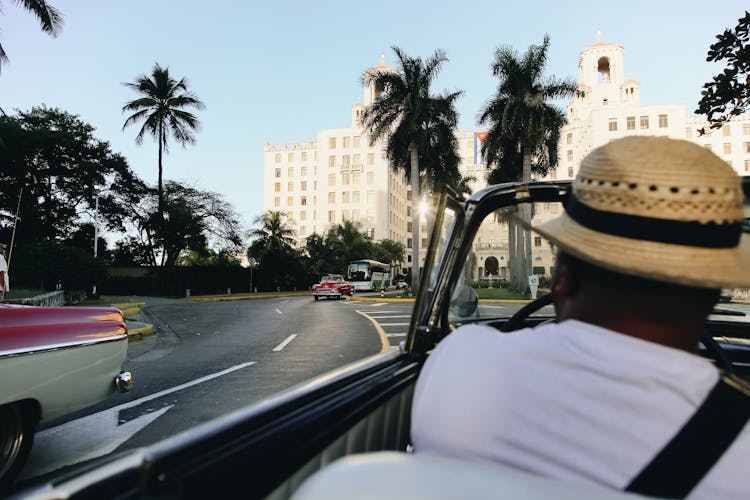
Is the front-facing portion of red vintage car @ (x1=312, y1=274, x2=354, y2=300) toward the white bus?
no

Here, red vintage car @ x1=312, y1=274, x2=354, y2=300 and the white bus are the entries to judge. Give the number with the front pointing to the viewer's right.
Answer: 0

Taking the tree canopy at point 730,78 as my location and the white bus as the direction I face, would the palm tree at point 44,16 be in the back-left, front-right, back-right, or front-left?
front-left

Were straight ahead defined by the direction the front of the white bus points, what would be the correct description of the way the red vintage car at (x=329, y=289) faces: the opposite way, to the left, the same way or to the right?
the same way

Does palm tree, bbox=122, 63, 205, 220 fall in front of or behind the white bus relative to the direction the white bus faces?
in front

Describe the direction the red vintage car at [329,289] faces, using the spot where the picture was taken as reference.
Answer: facing the viewer and to the left of the viewer

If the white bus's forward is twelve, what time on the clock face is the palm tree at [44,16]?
The palm tree is roughly at 11 o'clock from the white bus.

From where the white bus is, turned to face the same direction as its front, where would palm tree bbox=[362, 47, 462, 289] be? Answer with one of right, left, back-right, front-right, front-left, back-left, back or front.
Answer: front-left

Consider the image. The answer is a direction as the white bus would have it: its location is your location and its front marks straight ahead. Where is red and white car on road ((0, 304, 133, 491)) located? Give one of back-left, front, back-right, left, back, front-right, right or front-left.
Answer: front-left

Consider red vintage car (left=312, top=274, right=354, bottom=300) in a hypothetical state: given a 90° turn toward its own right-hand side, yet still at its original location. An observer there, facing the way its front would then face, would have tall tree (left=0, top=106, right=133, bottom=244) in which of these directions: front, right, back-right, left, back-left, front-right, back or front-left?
front-left

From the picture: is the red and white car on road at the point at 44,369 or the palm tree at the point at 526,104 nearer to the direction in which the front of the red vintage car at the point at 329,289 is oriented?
the red and white car on road

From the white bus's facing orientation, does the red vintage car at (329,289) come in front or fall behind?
in front

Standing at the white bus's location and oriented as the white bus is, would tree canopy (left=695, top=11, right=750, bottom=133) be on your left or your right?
on your left

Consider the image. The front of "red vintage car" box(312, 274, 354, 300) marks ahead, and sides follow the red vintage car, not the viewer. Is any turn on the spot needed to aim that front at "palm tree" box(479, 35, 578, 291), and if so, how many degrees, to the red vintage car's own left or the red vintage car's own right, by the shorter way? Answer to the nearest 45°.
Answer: approximately 90° to the red vintage car's own left
